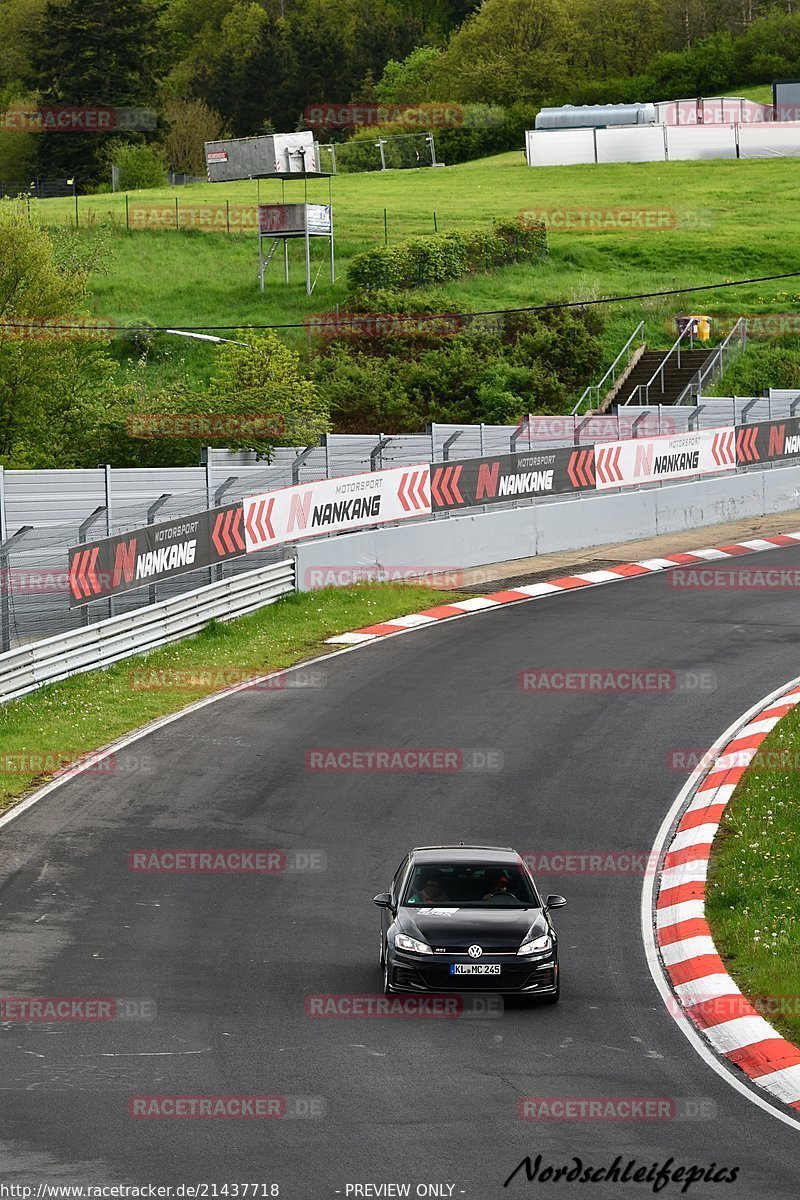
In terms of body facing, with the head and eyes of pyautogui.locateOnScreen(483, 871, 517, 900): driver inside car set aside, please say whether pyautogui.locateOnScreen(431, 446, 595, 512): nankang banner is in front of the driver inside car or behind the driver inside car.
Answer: behind

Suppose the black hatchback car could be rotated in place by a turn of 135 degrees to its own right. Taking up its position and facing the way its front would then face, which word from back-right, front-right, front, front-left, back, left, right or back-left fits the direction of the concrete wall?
front-right

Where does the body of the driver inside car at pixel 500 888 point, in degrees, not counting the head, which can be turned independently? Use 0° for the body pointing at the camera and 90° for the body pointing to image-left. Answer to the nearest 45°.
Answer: approximately 0°

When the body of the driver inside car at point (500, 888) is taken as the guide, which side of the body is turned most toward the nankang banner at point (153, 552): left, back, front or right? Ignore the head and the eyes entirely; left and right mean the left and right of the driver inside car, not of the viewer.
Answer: back

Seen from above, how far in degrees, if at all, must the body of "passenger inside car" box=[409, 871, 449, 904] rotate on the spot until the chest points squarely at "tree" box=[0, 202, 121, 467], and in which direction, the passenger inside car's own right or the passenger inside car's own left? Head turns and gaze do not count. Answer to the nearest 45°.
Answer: approximately 180°

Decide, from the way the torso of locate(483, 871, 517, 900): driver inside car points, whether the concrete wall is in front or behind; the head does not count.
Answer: behind

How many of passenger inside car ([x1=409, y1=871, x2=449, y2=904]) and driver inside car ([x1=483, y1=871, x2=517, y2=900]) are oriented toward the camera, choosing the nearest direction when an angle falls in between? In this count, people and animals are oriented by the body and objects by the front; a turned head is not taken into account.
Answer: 2

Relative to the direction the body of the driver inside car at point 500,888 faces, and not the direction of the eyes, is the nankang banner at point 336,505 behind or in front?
behind
